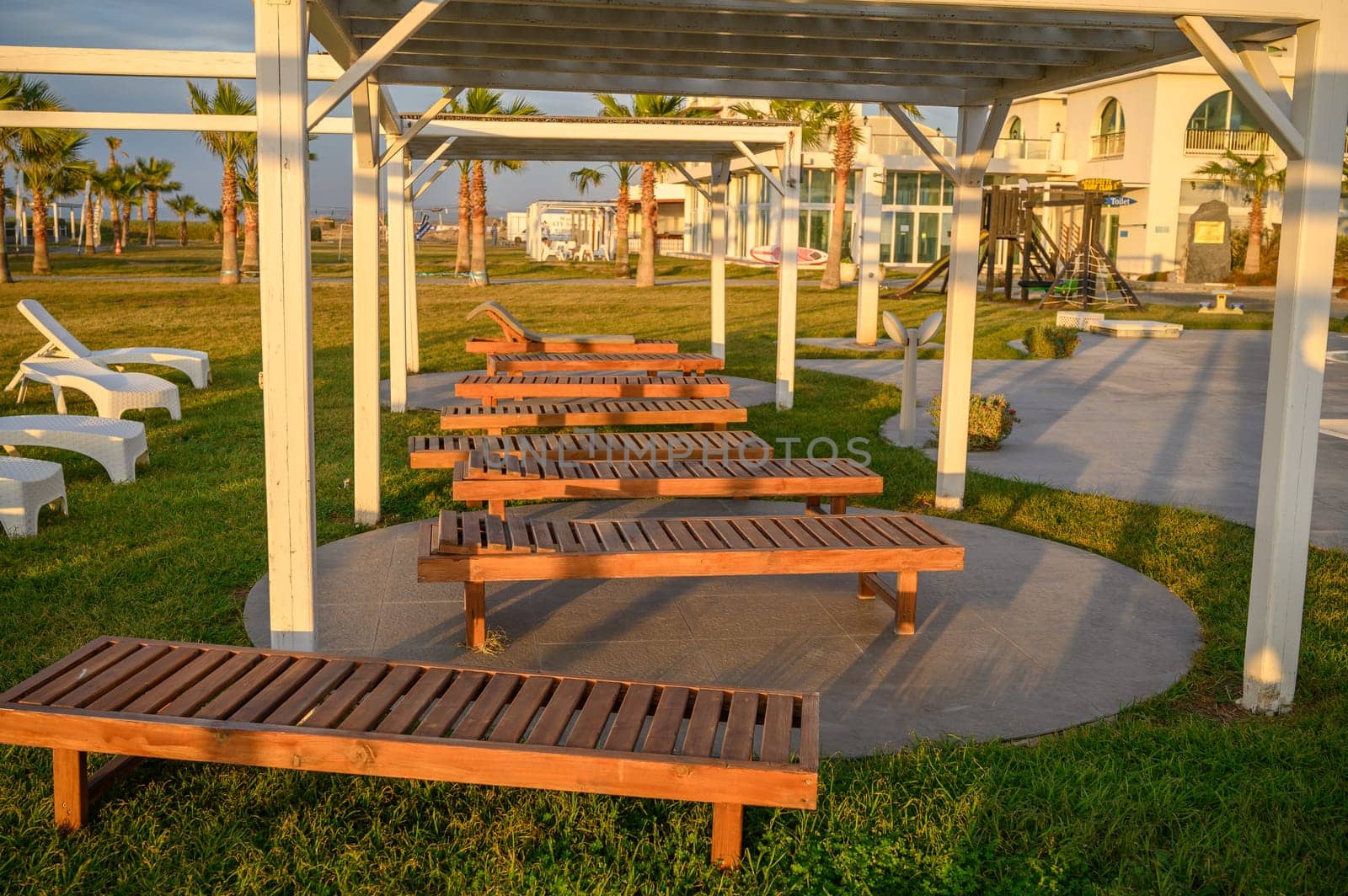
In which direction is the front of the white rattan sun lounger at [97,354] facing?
to the viewer's right

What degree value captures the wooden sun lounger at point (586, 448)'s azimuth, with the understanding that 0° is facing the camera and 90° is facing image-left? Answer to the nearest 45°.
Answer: approximately 270°

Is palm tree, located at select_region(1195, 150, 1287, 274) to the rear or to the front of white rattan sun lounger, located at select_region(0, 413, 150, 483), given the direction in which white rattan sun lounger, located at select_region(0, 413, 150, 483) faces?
to the front

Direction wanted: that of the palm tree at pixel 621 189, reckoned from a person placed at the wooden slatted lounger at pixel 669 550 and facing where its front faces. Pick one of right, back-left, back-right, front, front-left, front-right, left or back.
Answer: left

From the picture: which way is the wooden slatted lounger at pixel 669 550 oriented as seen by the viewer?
to the viewer's right

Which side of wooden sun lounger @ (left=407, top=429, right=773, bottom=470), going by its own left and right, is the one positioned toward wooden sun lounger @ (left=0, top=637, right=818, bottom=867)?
right

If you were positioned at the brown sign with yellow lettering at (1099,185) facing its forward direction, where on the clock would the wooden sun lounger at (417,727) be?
The wooden sun lounger is roughly at 12 o'clock from the brown sign with yellow lettering.

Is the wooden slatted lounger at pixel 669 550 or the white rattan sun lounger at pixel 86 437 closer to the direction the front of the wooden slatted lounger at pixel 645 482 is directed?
the wooden slatted lounger

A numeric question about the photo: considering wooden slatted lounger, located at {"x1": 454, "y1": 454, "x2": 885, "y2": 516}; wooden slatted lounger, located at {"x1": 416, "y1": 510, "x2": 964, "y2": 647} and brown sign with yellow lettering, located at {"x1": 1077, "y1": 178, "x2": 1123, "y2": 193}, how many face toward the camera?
1

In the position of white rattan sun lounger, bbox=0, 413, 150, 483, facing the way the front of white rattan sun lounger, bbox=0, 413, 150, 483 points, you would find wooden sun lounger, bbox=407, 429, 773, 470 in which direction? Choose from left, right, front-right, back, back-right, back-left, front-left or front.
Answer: front-right

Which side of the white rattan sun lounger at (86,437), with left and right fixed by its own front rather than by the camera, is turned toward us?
right

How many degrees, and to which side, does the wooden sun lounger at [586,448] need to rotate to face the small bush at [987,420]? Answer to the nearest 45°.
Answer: approximately 45° to its left

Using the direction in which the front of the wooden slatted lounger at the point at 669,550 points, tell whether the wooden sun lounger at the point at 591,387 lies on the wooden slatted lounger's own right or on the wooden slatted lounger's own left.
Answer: on the wooden slatted lounger's own left
